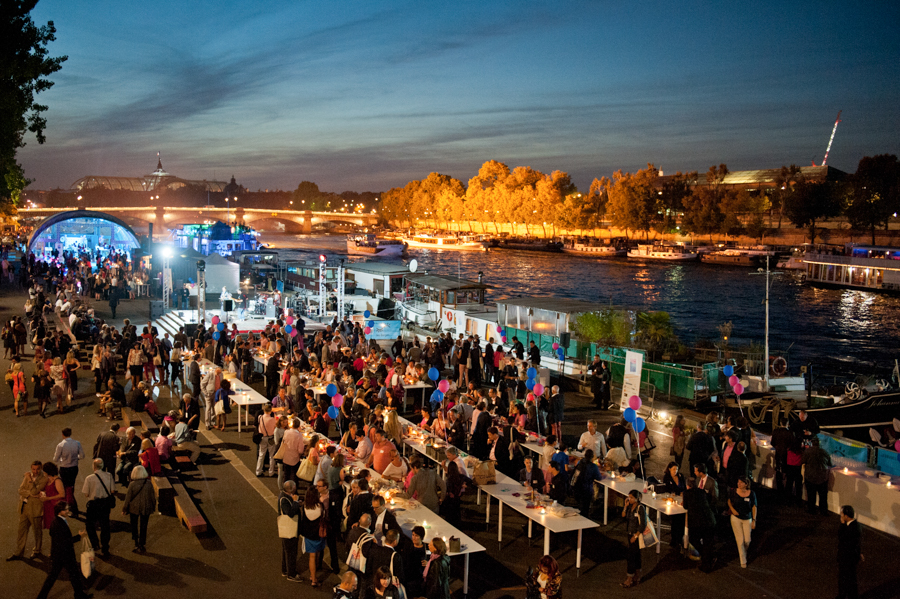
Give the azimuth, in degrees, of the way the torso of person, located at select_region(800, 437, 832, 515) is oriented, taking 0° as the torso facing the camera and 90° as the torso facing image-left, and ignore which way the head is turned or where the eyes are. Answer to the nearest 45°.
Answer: approximately 180°

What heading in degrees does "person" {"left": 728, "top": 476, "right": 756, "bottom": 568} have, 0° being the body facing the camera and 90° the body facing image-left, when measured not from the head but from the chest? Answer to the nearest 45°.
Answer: approximately 0°

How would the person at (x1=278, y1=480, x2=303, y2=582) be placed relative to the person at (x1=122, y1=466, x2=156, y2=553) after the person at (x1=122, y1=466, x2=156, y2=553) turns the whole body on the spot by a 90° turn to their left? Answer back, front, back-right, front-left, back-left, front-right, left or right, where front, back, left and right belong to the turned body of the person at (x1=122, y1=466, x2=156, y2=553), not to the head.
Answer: back-left

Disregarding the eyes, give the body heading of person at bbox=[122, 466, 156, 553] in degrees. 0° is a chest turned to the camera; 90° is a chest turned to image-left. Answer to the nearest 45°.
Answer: approximately 180°
